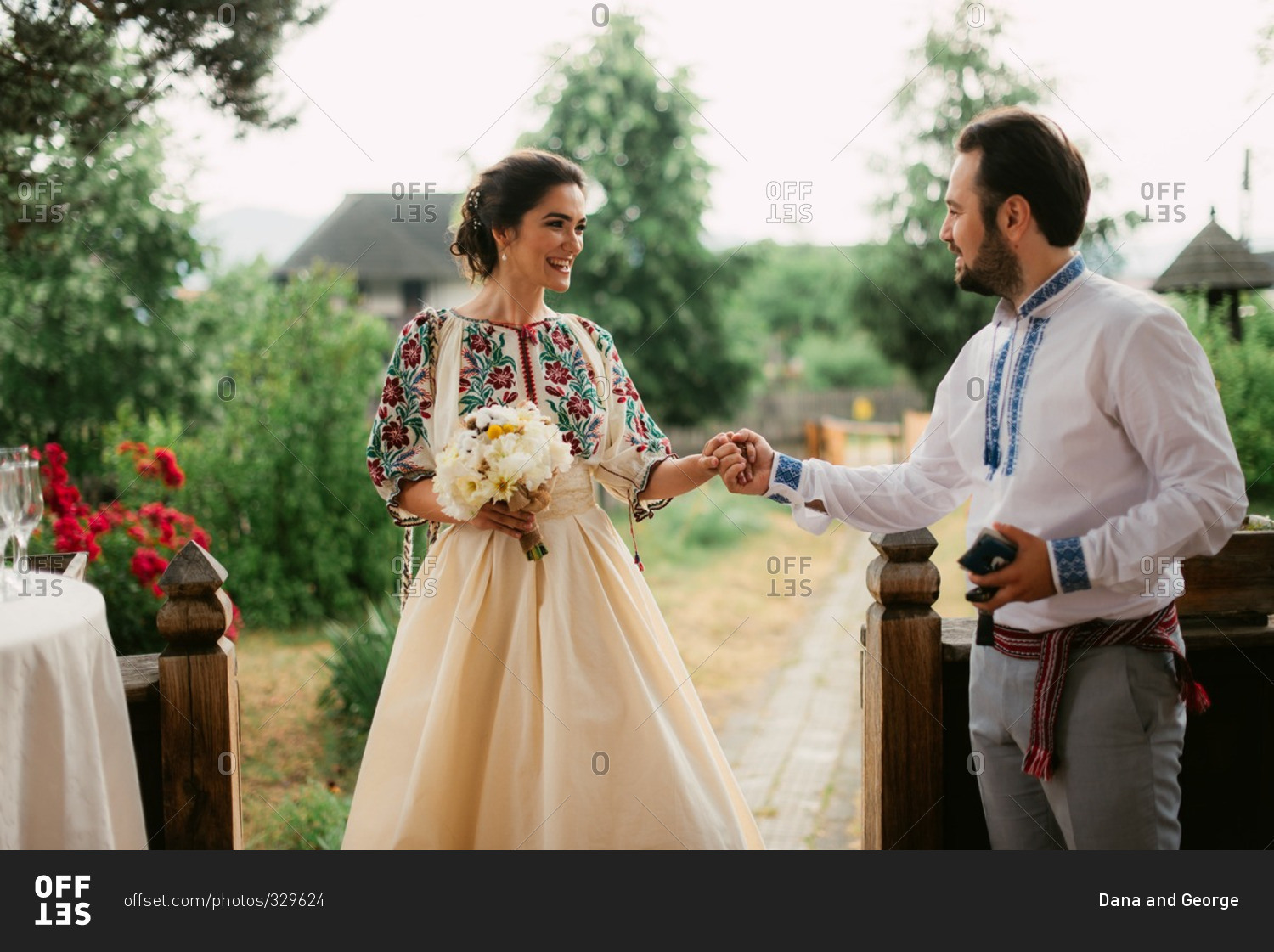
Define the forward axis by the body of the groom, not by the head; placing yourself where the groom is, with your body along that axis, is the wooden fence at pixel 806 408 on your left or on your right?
on your right

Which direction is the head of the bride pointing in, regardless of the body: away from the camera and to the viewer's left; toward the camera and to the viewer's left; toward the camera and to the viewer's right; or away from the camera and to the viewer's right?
toward the camera and to the viewer's right

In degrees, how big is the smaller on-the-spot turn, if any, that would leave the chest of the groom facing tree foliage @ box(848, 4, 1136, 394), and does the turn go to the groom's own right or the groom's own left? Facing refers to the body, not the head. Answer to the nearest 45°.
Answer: approximately 135° to the groom's own right

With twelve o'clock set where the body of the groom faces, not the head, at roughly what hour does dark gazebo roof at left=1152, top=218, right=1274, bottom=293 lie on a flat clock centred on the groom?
The dark gazebo roof is roughly at 5 o'clock from the groom.

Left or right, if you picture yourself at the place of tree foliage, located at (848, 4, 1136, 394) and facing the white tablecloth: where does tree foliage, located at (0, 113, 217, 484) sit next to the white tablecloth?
right

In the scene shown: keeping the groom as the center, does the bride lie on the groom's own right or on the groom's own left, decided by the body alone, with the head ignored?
on the groom's own right

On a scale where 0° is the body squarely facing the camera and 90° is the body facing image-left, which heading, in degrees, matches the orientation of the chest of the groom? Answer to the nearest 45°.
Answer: approximately 45°

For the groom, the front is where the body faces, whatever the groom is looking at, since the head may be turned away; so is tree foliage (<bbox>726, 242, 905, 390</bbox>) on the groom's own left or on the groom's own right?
on the groom's own right

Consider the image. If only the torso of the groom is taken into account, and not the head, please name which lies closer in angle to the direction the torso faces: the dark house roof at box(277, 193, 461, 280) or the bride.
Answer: the bride

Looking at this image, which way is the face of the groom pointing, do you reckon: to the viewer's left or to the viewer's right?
to the viewer's left
